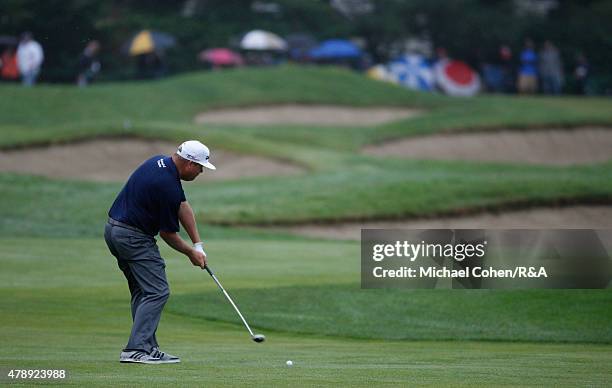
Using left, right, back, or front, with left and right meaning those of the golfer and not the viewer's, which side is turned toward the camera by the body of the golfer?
right

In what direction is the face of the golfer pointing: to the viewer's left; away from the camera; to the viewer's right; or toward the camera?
to the viewer's right
